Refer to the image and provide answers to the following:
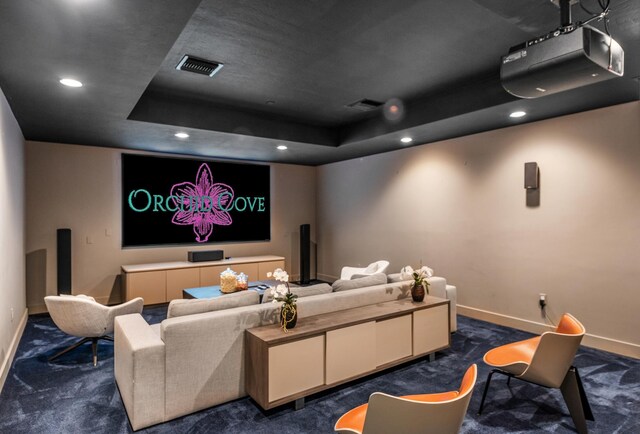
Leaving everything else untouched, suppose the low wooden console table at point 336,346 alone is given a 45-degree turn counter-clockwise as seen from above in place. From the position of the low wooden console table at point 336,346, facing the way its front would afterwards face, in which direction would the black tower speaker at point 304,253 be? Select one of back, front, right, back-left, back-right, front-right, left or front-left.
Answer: left

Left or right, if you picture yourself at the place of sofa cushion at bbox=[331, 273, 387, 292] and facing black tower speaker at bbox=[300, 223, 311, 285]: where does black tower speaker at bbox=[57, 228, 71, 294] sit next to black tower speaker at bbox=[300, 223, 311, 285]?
left

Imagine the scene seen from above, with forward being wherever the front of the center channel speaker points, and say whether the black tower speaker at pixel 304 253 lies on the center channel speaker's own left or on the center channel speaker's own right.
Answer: on the center channel speaker's own left

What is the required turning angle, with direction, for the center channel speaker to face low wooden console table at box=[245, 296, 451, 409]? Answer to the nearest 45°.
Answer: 0° — it already faces it

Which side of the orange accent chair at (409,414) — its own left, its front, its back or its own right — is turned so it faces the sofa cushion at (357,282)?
front
